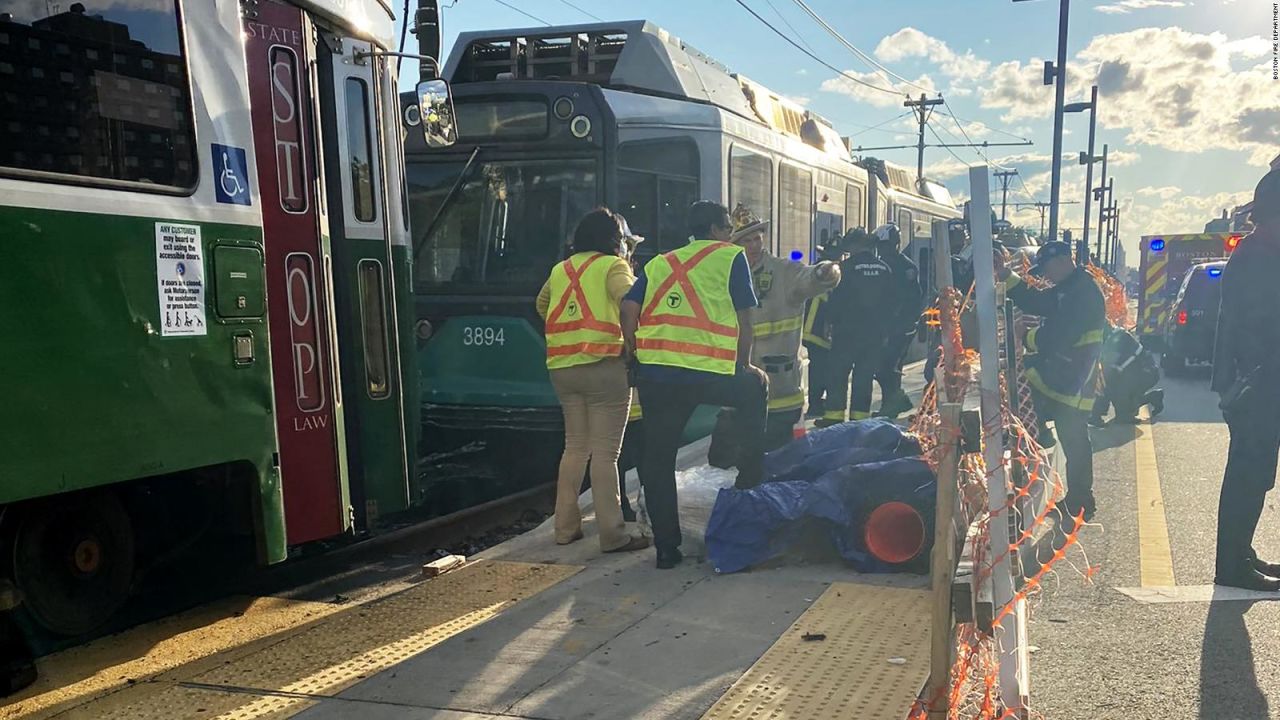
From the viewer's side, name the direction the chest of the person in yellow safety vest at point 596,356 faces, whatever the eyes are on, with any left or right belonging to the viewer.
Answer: facing away from the viewer and to the right of the viewer

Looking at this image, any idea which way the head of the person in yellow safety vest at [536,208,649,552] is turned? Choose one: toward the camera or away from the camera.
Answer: away from the camera

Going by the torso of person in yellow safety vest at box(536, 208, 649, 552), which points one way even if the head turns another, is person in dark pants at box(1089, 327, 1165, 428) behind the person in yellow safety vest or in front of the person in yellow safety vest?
in front

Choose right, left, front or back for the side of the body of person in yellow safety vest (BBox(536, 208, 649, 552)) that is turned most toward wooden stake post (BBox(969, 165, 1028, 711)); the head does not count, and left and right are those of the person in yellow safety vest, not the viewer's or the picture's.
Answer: right

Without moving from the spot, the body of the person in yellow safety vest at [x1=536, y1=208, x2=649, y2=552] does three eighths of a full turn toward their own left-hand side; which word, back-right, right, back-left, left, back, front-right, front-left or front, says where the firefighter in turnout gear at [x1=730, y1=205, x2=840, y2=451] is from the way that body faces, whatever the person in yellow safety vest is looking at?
back-right
